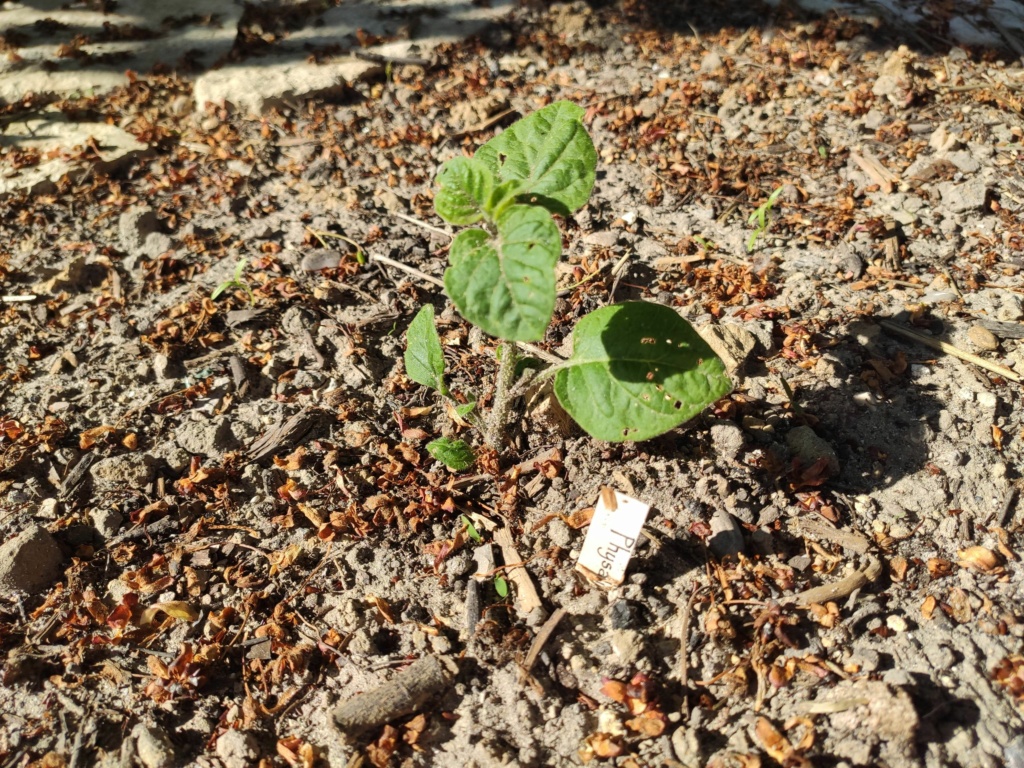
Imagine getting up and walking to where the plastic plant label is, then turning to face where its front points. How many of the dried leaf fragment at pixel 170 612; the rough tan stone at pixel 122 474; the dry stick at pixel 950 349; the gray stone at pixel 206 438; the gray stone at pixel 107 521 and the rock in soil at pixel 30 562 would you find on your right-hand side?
5

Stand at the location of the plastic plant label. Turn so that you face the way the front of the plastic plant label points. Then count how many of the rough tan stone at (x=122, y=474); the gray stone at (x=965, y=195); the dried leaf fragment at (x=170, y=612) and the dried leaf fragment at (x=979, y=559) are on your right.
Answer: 2

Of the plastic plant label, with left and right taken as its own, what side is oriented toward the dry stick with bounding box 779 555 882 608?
left

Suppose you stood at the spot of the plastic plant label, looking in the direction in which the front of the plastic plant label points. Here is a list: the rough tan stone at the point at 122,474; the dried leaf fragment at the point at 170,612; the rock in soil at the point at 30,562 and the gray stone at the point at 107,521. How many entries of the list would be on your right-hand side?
4

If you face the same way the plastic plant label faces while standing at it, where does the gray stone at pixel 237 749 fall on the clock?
The gray stone is roughly at 2 o'clock from the plastic plant label.

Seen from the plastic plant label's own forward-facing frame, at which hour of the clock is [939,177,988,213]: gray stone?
The gray stone is roughly at 7 o'clock from the plastic plant label.

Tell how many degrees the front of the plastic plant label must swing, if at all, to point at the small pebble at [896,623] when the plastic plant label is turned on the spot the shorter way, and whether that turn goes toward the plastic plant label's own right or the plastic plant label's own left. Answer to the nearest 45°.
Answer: approximately 90° to the plastic plant label's own left

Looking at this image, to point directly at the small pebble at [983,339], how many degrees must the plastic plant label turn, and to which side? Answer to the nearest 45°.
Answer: approximately 135° to its left

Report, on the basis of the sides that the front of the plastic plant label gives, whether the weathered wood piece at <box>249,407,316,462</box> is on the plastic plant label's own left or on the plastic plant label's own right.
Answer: on the plastic plant label's own right

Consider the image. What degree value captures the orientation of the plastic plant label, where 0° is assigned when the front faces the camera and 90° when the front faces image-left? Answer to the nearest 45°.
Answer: approximately 0°

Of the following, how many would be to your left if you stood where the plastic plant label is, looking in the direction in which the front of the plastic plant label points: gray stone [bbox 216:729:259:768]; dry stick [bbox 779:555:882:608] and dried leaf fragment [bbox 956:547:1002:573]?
2

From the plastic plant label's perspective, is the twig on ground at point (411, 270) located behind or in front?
behind
